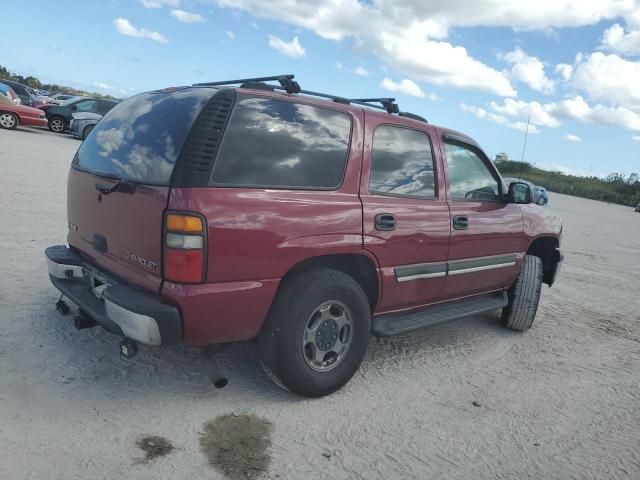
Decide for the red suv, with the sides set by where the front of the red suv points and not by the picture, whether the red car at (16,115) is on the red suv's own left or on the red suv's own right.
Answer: on the red suv's own left

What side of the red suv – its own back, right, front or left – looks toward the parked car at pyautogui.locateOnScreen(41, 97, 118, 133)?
left

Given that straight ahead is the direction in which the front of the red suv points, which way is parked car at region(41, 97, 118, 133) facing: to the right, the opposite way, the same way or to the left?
the opposite way

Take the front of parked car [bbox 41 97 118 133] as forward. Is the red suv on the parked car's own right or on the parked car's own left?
on the parked car's own left

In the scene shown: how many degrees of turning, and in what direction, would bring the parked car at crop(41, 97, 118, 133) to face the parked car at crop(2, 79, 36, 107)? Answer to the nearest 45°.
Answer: approximately 90° to its right

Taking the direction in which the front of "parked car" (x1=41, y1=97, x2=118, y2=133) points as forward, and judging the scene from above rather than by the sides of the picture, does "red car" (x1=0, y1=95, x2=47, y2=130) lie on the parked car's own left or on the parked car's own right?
on the parked car's own left

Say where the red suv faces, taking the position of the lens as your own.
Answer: facing away from the viewer and to the right of the viewer

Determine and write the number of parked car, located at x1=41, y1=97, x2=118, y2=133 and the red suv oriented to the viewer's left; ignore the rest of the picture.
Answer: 1

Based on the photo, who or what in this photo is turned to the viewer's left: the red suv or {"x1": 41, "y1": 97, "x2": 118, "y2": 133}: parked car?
the parked car

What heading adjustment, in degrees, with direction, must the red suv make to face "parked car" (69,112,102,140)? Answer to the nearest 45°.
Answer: approximately 90° to its left

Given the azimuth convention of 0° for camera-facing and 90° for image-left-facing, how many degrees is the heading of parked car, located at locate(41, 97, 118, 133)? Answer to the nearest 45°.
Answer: approximately 90°
